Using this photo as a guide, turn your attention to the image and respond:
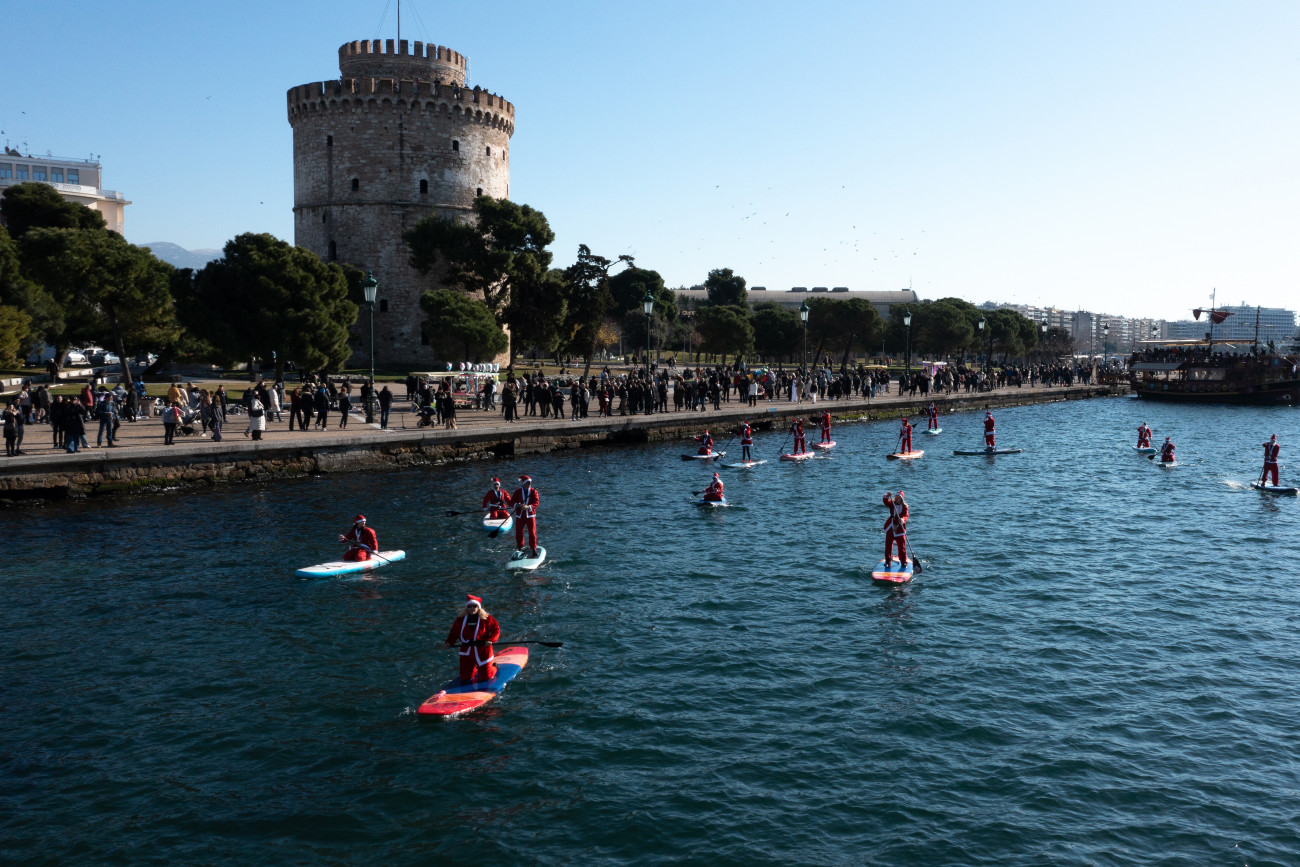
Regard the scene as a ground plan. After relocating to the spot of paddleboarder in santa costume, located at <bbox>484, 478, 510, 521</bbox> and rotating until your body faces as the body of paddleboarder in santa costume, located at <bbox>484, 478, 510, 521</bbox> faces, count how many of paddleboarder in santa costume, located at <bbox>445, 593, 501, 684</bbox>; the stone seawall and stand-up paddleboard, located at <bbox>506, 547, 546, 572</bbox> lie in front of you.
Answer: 2

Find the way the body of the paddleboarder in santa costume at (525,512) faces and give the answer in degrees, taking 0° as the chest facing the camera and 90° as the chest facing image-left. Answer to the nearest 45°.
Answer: approximately 0°

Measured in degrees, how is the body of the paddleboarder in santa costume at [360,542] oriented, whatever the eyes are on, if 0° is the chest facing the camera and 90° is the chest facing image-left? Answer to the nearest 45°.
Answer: approximately 45°

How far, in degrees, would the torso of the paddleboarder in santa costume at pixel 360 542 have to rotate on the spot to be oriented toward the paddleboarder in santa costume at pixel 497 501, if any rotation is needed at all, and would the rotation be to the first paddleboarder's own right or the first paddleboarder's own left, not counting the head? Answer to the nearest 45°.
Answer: approximately 180°

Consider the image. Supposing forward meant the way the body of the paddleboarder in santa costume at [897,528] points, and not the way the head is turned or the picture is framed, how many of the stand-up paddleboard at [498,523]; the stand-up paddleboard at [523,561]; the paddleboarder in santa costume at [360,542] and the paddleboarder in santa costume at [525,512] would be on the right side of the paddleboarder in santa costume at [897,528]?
4

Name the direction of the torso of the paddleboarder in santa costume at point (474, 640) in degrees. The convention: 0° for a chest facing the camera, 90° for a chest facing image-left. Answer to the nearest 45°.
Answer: approximately 0°

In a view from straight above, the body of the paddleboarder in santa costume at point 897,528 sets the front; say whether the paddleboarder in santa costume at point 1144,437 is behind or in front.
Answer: behind

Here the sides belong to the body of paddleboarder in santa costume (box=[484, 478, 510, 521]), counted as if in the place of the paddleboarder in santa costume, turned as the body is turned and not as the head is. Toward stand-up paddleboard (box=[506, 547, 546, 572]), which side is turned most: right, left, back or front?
front

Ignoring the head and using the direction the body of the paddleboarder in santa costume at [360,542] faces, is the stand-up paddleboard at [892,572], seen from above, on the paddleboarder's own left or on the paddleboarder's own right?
on the paddleboarder's own left
